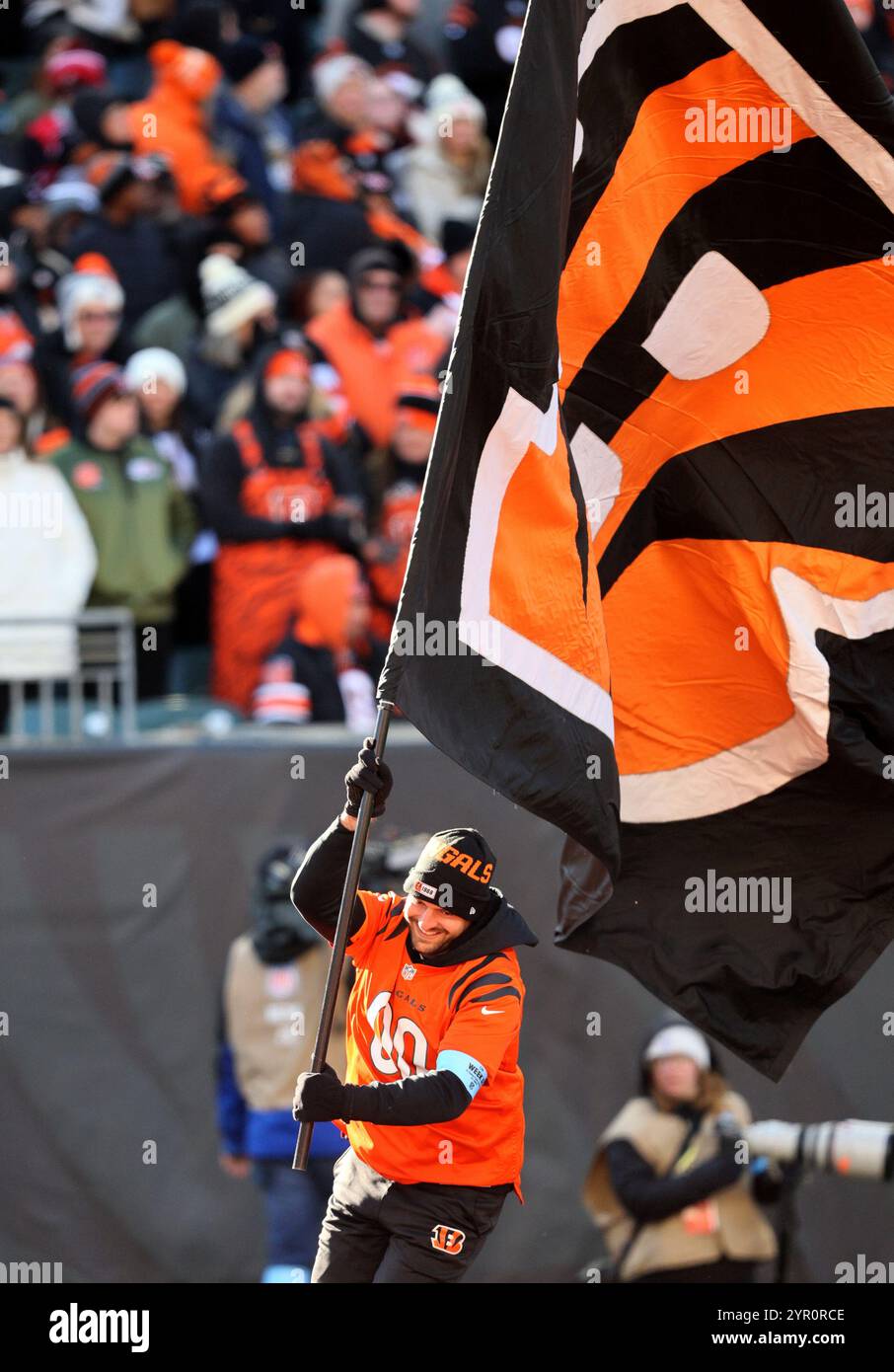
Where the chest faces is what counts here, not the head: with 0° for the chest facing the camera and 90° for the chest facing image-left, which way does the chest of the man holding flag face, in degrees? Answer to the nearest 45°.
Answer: approximately 45°

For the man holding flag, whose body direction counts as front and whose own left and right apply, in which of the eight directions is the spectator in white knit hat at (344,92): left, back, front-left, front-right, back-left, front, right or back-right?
back-right

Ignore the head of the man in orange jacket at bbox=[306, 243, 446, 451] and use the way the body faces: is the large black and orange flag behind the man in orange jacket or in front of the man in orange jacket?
in front

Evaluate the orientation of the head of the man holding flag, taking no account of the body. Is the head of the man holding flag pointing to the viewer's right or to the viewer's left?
to the viewer's left

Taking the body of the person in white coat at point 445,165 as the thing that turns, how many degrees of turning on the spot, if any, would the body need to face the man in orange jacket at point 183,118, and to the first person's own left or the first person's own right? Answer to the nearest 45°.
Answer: approximately 135° to the first person's own right

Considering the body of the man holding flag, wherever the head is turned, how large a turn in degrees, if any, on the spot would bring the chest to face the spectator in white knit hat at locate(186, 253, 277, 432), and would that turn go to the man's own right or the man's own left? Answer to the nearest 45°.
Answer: approximately 135° to the man's own right

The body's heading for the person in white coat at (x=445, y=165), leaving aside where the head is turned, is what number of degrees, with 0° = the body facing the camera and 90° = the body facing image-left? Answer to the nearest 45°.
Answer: approximately 315°

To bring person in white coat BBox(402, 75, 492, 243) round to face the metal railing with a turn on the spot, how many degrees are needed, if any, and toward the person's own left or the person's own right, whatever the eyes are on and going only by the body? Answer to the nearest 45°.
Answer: approximately 90° to the person's own right

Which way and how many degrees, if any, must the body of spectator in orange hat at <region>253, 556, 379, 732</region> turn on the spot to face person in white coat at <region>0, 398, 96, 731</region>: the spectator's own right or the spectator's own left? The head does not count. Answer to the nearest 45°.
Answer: approximately 135° to the spectator's own right

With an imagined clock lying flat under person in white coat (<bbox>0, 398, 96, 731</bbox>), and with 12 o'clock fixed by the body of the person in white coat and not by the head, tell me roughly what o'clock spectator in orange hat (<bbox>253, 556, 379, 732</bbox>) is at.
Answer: The spectator in orange hat is roughly at 9 o'clock from the person in white coat.

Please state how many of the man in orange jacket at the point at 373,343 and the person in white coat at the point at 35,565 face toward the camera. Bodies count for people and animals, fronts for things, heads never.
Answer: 2
